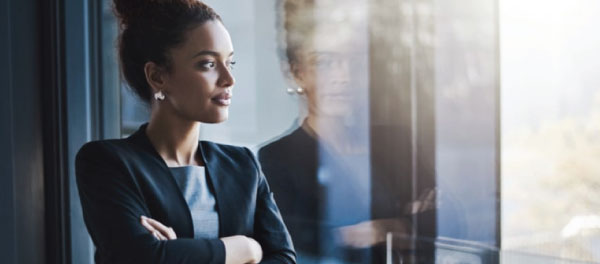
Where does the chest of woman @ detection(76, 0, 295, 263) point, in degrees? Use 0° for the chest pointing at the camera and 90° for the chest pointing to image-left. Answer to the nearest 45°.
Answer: approximately 315°
